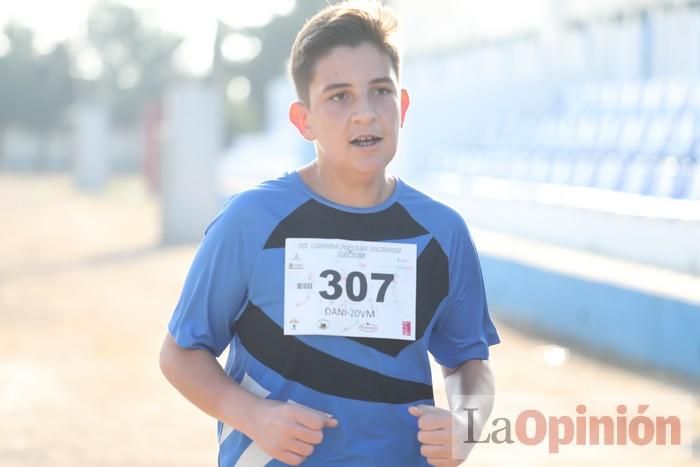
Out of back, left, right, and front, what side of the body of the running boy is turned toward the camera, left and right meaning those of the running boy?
front
